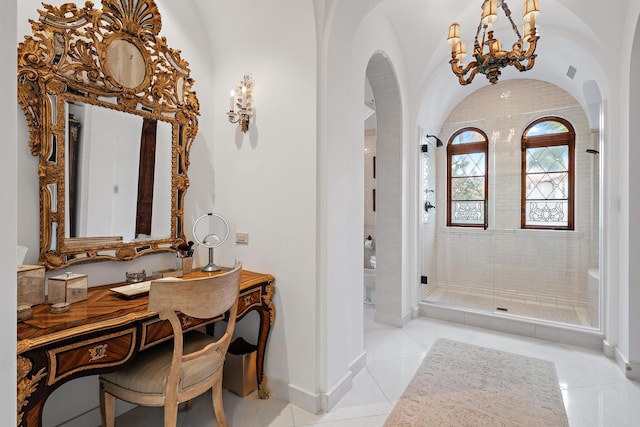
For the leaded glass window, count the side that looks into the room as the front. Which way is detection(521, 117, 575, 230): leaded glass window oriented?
toward the camera

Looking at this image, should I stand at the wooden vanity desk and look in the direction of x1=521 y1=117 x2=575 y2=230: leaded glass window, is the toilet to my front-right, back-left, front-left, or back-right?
front-left

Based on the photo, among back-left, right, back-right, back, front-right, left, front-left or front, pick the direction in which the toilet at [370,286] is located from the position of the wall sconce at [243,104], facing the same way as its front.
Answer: back

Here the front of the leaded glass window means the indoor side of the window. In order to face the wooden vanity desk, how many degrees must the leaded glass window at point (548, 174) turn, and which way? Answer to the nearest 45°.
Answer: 0° — it already faces it

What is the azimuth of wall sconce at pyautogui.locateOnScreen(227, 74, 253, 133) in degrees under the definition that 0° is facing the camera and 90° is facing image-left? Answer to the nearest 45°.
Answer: approximately 45°

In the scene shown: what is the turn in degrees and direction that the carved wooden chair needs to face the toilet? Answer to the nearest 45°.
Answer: approximately 90° to its right

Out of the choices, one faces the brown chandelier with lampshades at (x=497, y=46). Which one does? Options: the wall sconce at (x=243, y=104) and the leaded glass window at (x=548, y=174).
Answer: the leaded glass window

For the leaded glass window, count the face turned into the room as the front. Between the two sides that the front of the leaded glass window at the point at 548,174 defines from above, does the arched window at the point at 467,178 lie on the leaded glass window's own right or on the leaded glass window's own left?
on the leaded glass window's own right

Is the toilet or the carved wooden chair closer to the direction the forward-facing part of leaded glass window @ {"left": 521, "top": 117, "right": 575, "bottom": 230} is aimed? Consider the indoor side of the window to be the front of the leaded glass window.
the carved wooden chair

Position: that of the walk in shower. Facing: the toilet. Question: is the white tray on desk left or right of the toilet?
left

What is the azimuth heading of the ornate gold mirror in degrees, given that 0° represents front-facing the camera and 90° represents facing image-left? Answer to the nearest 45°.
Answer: approximately 315°

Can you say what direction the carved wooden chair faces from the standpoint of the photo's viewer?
facing away from the viewer and to the left of the viewer

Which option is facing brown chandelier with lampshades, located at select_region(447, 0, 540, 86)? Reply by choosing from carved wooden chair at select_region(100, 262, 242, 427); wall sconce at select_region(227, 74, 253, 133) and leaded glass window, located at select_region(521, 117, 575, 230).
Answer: the leaded glass window

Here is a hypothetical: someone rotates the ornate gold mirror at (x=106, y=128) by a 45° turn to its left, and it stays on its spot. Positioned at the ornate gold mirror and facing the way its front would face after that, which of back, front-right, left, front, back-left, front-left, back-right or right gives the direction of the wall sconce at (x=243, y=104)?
front

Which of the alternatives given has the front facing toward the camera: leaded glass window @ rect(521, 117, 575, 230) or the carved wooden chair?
the leaded glass window

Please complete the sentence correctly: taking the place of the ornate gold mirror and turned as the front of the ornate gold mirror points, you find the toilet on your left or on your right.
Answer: on your left

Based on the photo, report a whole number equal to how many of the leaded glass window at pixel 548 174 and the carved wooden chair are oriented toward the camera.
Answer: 1
